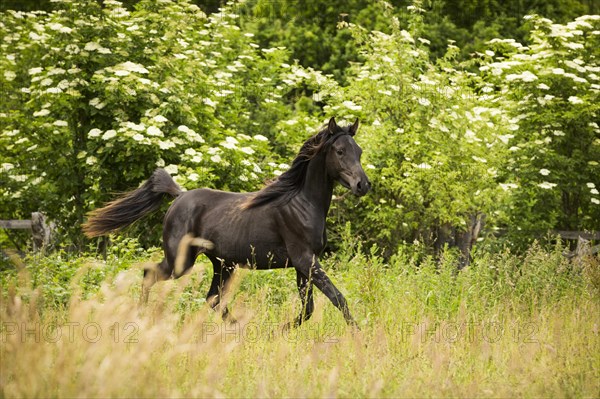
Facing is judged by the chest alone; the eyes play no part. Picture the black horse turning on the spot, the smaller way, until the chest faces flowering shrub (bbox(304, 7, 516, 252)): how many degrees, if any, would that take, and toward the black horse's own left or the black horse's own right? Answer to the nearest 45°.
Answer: approximately 45° to the black horse's own left

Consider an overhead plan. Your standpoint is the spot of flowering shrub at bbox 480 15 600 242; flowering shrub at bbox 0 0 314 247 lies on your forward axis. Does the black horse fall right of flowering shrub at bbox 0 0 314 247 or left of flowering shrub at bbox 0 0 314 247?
left

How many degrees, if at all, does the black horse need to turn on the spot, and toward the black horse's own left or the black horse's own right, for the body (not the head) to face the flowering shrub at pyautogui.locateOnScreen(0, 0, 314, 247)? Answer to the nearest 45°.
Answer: approximately 135° to the black horse's own left

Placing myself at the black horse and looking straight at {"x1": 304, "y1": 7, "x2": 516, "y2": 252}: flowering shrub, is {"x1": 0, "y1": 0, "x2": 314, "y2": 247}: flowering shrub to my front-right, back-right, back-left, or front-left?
front-left

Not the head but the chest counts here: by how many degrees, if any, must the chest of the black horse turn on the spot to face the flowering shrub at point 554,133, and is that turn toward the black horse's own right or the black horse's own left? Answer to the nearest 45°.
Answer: approximately 45° to the black horse's own left

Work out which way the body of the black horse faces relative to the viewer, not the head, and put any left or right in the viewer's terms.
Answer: facing to the right of the viewer

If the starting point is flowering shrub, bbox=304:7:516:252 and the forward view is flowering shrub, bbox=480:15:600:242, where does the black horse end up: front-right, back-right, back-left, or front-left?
back-right
